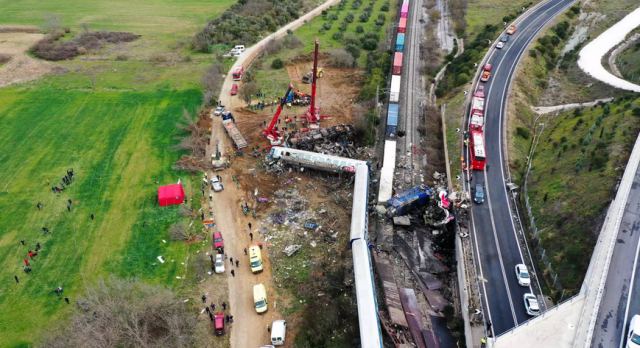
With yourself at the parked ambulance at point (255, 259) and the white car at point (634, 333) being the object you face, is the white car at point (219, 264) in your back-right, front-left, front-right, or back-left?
back-right

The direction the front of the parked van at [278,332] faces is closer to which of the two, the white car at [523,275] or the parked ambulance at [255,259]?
the parked ambulance

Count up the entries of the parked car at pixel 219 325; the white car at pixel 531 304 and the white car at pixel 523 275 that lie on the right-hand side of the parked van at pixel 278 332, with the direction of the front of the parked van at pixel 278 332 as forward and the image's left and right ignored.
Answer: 2

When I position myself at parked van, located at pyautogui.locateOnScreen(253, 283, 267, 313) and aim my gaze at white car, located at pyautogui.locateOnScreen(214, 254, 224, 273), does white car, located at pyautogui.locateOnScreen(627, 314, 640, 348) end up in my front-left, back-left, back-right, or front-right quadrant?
back-right

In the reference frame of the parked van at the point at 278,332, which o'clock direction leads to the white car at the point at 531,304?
The white car is roughly at 3 o'clock from the parked van.

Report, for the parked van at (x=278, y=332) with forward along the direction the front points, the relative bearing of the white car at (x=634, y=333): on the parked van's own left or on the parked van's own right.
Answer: on the parked van's own right

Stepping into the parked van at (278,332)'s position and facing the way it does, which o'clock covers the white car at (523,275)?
The white car is roughly at 3 o'clock from the parked van.

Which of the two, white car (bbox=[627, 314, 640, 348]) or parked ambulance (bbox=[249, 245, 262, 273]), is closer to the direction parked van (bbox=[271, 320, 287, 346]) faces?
the parked ambulance

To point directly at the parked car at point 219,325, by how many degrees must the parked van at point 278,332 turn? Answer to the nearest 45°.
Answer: approximately 90° to its left

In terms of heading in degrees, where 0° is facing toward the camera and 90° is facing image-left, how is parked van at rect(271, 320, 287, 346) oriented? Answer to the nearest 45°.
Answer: approximately 180°

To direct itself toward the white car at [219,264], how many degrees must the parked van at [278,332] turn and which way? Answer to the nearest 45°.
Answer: approximately 45° to its left
